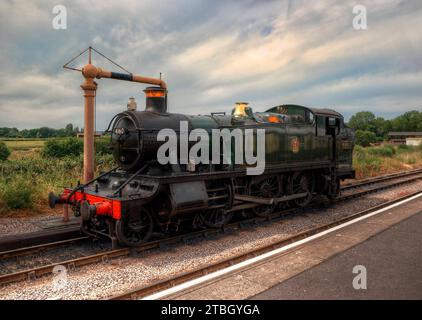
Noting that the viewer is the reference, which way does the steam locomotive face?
facing the viewer and to the left of the viewer

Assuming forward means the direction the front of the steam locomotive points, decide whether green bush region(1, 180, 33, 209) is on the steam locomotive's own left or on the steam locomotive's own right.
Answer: on the steam locomotive's own right

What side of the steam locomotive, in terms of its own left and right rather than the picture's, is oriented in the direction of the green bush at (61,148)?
right
